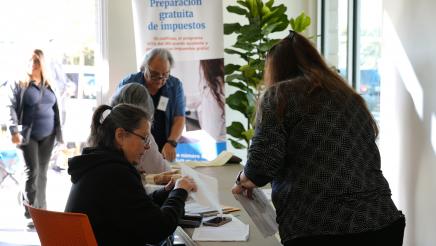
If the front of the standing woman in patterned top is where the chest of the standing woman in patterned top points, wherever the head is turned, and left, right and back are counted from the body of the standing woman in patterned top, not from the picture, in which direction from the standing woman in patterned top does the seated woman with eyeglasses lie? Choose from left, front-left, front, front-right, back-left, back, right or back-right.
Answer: front-left

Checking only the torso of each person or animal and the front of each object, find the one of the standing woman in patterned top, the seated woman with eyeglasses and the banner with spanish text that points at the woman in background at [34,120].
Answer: the standing woman in patterned top

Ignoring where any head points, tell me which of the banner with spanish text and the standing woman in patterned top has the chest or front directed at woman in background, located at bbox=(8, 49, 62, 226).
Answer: the standing woman in patterned top

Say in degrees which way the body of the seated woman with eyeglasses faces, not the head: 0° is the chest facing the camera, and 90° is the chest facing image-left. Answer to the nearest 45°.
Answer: approximately 270°

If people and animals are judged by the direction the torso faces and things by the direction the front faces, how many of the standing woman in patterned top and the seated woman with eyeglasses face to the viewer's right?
1

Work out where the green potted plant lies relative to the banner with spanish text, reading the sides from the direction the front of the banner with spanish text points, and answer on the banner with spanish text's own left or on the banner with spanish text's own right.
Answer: on the banner with spanish text's own left

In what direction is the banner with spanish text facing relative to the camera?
toward the camera

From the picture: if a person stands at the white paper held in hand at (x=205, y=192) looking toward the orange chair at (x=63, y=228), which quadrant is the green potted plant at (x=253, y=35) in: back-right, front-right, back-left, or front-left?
back-right

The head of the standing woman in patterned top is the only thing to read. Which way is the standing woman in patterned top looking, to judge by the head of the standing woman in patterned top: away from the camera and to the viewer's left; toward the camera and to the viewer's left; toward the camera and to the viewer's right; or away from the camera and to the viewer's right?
away from the camera and to the viewer's left

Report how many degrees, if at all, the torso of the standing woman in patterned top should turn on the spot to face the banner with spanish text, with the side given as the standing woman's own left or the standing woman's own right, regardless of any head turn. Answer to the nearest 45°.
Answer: approximately 45° to the standing woman's own right

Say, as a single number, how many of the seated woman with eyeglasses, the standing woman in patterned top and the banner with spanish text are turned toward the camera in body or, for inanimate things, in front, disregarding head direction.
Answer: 1

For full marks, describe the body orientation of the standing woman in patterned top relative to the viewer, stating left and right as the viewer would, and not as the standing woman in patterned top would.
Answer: facing away from the viewer and to the left of the viewer

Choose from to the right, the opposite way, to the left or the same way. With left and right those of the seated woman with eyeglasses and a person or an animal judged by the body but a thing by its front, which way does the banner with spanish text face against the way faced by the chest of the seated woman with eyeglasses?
to the right

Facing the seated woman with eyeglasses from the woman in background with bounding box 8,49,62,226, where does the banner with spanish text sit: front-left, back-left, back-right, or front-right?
front-left

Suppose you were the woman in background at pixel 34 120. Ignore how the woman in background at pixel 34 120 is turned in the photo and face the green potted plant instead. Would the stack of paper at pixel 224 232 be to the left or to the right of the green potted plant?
right
